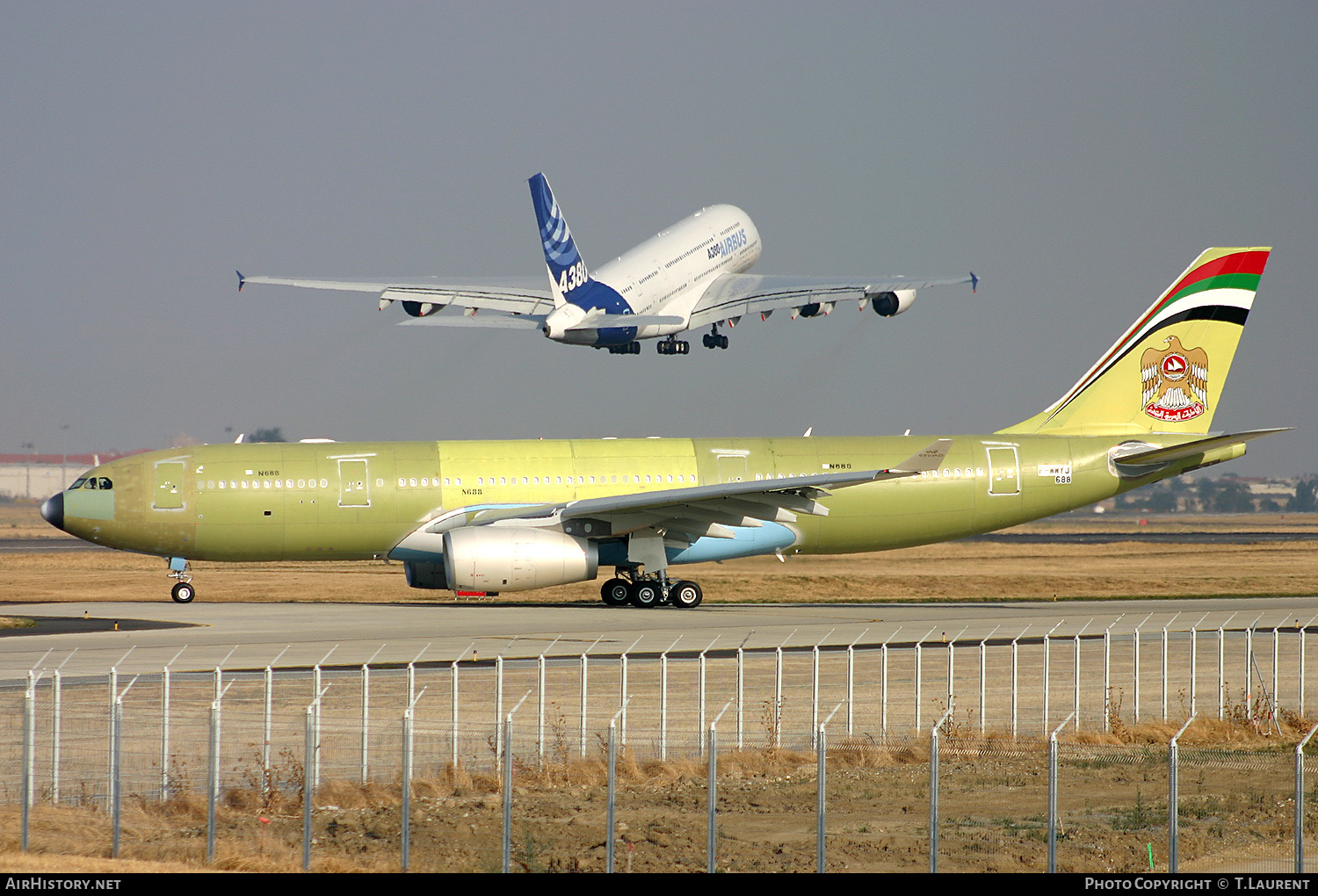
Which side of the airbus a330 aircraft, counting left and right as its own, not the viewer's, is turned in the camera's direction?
left

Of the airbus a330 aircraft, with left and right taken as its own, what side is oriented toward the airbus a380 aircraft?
right

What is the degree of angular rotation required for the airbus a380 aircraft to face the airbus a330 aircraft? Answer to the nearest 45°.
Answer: approximately 180°

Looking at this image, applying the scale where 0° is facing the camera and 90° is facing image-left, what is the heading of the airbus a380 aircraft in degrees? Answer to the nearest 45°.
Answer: approximately 180°

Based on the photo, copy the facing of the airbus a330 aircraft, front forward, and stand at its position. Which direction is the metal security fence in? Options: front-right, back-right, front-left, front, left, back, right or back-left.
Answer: left

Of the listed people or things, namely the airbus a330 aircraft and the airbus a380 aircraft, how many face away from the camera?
1

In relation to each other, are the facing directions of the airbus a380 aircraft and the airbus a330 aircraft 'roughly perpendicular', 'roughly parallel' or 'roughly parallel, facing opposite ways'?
roughly perpendicular

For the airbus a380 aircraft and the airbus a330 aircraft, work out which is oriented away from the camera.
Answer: the airbus a380 aircraft

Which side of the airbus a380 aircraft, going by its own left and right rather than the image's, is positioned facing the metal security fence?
back
